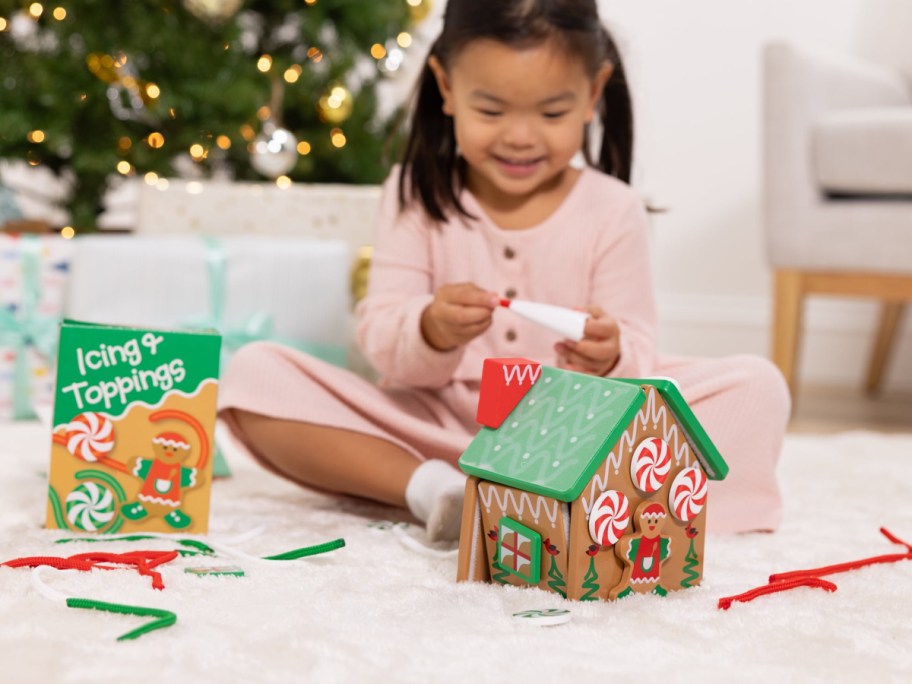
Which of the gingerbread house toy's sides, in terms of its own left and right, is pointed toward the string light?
back

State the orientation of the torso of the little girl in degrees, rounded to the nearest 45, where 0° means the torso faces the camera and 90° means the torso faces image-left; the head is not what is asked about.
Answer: approximately 0°

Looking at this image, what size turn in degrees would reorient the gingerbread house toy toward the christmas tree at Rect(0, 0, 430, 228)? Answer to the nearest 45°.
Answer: approximately 180°

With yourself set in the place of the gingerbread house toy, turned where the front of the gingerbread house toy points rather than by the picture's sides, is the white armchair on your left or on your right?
on your left

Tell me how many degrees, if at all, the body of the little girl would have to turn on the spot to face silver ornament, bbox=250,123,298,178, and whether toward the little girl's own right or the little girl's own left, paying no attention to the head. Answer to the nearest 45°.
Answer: approximately 135° to the little girl's own right

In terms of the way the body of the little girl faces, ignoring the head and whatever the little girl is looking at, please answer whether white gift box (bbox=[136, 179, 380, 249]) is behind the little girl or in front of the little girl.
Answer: behind

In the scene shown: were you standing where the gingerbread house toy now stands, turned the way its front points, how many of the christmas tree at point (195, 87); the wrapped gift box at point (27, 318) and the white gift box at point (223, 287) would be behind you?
3

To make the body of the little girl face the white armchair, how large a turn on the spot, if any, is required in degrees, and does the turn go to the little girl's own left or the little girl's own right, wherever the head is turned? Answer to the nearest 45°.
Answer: approximately 135° to the little girl's own left

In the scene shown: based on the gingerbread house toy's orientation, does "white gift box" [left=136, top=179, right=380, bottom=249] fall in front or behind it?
behind
